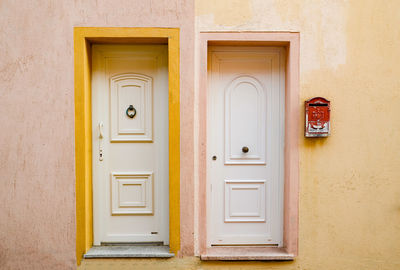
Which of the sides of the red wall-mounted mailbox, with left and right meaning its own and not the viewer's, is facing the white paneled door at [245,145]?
right

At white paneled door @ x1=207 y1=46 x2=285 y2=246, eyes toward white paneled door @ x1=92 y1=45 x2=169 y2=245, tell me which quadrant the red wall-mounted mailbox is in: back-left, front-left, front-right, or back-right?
back-left

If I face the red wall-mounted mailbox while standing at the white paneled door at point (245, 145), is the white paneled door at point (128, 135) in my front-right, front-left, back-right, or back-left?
back-right

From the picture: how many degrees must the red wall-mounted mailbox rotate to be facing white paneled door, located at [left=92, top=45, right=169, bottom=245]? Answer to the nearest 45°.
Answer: approximately 90° to its right

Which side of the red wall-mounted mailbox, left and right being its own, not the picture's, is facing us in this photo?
front
